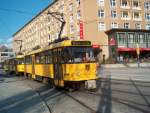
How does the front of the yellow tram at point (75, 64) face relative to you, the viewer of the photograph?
facing the viewer and to the right of the viewer
